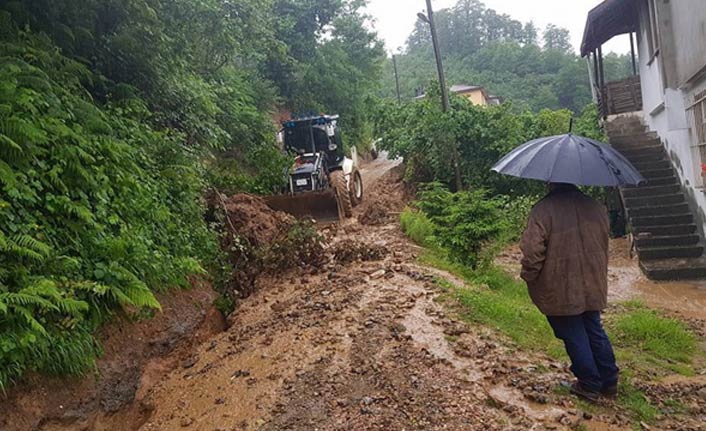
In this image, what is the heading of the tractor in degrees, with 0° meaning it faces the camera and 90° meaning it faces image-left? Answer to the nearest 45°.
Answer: approximately 45°

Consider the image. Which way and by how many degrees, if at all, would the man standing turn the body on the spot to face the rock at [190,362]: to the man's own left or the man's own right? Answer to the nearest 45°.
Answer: approximately 45° to the man's own left

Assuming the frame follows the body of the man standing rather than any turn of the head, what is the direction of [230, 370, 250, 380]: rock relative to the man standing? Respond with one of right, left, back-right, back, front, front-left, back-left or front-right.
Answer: front-left

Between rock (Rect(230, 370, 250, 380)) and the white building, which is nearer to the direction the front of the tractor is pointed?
the rock

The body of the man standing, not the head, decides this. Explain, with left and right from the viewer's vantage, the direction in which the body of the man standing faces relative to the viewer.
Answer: facing away from the viewer and to the left of the viewer
